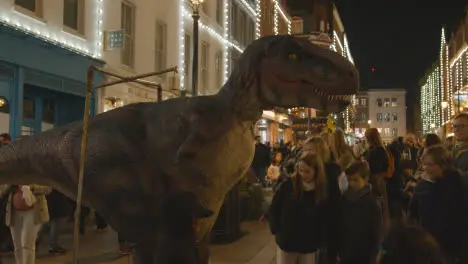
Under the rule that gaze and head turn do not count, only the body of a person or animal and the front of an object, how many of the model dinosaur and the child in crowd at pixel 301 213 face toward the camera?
1

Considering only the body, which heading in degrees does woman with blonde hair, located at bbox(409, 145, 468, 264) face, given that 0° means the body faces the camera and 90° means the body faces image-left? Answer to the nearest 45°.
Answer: approximately 45°

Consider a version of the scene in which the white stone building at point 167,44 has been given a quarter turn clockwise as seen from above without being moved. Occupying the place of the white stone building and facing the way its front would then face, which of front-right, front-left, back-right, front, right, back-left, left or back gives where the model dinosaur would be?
front-left

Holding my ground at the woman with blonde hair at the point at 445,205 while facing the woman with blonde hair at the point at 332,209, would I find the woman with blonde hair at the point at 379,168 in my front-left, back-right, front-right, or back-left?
front-right

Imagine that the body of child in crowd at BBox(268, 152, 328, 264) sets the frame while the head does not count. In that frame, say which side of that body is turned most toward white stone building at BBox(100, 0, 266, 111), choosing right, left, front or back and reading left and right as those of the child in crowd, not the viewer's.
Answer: back

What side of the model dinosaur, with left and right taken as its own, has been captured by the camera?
right

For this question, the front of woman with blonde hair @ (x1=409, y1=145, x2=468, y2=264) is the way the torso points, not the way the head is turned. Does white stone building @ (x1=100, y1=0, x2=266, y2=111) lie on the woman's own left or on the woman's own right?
on the woman's own right

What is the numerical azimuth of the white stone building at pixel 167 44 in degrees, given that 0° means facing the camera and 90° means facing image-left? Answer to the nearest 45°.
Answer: approximately 315°

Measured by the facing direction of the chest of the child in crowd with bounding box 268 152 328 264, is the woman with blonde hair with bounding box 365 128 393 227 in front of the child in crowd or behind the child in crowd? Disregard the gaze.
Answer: behind

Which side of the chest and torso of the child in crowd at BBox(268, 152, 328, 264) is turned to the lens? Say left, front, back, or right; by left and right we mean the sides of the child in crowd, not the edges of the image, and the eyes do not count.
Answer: front

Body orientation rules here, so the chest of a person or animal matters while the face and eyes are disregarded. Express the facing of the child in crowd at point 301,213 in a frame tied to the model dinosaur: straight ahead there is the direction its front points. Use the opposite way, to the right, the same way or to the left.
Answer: to the right
